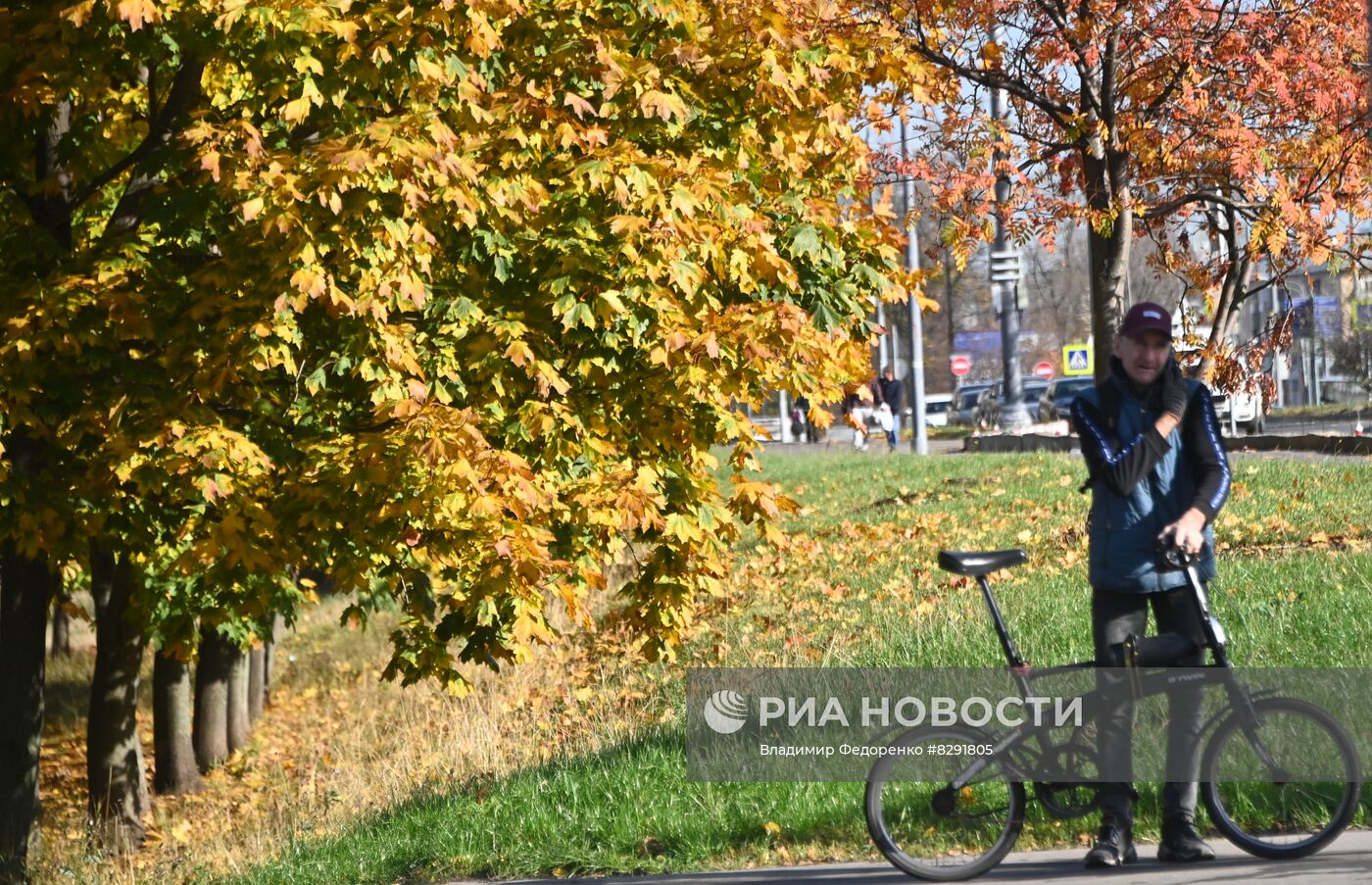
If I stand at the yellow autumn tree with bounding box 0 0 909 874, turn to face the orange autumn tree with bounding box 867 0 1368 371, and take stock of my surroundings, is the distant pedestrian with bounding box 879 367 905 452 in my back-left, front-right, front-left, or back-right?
front-left

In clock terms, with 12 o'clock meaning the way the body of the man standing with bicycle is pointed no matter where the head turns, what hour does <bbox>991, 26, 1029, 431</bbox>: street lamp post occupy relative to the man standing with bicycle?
The street lamp post is roughly at 6 o'clock from the man standing with bicycle.

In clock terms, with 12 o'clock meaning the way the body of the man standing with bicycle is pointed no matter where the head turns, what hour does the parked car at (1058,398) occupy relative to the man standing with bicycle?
The parked car is roughly at 6 o'clock from the man standing with bicycle.

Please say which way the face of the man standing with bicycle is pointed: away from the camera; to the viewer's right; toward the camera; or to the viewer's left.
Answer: toward the camera

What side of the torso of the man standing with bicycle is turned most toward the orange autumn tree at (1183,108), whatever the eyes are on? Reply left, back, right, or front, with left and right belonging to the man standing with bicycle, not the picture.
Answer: back

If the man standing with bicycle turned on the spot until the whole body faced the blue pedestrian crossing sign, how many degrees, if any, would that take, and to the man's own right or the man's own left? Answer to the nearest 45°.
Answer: approximately 180°

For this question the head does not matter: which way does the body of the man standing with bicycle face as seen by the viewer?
toward the camera

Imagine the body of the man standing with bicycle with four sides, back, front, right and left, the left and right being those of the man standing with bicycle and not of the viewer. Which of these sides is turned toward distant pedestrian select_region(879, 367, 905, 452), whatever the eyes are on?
back

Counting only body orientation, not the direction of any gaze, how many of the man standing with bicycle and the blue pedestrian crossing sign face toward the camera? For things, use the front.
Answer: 2

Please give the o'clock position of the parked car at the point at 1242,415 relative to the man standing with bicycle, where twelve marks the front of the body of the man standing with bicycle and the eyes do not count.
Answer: The parked car is roughly at 6 o'clock from the man standing with bicycle.

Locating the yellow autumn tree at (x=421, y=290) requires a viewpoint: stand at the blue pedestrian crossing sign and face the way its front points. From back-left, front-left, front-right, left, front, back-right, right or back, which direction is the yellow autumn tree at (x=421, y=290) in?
front

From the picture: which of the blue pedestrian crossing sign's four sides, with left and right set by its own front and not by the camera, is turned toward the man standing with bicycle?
front

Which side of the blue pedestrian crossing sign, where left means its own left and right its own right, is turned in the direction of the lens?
front

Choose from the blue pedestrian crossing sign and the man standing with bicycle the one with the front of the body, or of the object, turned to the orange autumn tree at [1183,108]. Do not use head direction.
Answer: the blue pedestrian crossing sign
